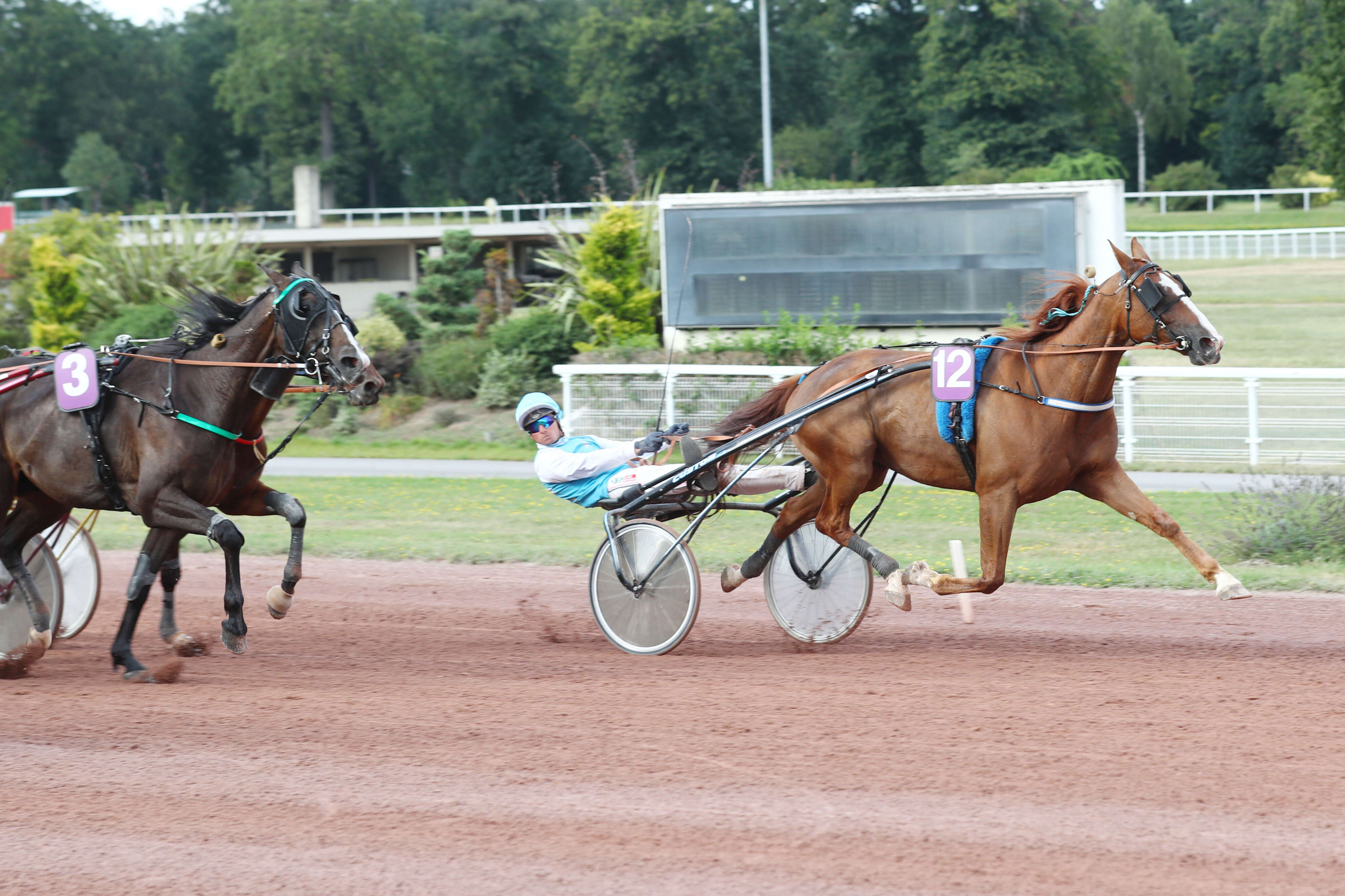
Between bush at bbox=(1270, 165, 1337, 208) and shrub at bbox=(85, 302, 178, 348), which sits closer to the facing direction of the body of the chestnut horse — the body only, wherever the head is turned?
the bush

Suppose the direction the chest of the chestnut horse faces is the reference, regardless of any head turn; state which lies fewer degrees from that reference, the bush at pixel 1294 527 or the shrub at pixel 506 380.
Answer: the bush

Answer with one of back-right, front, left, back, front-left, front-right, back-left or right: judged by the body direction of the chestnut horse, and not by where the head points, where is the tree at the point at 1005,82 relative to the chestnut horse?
left

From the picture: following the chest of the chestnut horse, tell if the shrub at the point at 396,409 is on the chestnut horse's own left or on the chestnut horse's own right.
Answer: on the chestnut horse's own left

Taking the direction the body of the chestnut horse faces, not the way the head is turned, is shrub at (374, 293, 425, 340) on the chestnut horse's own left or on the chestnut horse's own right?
on the chestnut horse's own left

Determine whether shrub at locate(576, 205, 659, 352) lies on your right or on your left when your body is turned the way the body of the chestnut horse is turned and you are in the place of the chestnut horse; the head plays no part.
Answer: on your left

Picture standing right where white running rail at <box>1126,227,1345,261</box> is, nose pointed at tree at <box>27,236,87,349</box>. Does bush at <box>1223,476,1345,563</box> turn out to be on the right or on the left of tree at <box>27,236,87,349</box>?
left

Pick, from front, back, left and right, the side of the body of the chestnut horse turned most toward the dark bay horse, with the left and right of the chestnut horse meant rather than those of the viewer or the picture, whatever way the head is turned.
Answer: back

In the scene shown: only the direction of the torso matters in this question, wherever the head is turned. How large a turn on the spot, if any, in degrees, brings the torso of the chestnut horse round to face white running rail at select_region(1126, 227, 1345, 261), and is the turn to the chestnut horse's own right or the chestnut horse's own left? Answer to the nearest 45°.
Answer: approximately 90° to the chestnut horse's own left

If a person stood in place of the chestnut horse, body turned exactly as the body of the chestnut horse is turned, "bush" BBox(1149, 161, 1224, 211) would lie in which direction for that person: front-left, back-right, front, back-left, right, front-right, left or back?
left

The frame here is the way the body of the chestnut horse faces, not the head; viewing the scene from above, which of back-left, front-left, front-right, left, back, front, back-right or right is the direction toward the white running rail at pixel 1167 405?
left

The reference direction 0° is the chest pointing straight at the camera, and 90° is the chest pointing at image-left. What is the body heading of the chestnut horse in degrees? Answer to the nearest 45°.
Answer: approximately 270°
